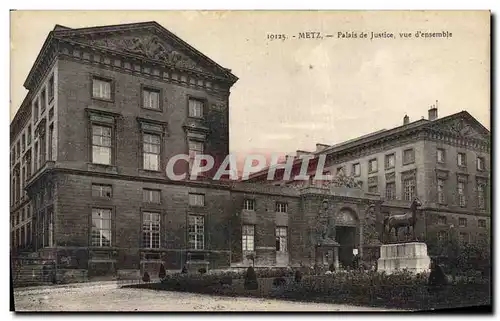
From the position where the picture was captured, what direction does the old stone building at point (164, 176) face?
facing the viewer and to the right of the viewer
